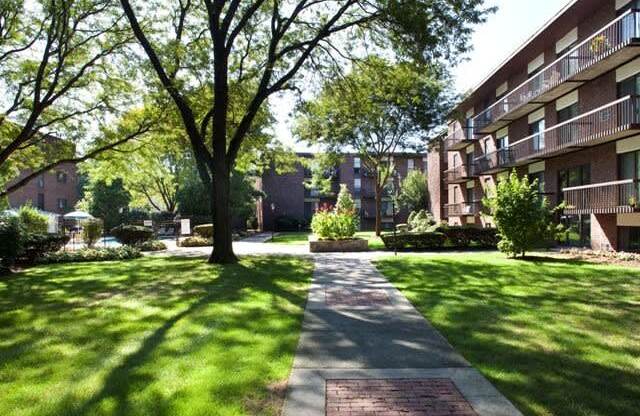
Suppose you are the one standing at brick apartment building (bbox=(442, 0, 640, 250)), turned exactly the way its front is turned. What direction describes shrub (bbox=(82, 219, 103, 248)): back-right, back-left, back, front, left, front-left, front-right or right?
front-right

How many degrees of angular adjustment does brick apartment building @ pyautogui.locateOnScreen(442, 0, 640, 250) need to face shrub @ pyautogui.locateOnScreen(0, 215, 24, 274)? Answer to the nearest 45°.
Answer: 0° — it already faces it

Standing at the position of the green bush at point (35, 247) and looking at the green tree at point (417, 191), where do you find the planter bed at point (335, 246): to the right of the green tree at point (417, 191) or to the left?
right

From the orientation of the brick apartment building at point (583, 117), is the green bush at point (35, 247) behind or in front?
in front

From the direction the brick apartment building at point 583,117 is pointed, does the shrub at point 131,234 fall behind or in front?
in front

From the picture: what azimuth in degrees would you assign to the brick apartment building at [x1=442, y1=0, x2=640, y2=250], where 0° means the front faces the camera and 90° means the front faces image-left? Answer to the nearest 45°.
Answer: approximately 45°

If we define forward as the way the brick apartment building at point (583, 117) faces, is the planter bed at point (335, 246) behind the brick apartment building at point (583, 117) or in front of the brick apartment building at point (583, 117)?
in front

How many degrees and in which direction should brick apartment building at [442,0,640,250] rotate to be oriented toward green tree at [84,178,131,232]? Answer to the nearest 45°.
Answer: approximately 45° to its right
